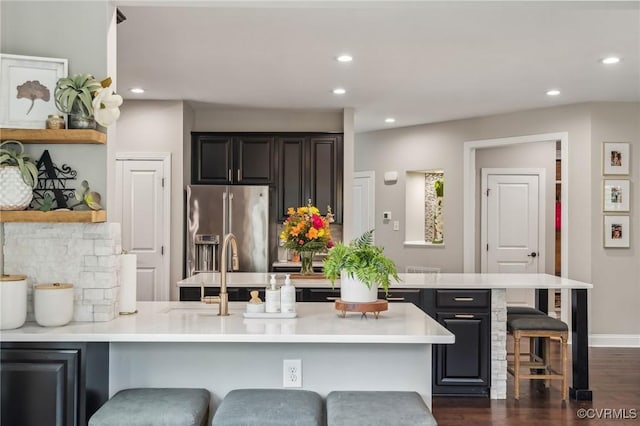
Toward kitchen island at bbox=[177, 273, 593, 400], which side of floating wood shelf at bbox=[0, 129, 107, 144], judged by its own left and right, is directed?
left

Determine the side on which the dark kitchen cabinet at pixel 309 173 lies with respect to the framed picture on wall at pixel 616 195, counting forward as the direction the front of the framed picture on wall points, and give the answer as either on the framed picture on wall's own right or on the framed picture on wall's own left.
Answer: on the framed picture on wall's own right

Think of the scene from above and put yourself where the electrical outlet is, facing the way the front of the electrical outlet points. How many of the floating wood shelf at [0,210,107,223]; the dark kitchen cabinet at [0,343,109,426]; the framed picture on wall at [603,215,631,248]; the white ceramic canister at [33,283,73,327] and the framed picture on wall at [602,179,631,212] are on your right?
3

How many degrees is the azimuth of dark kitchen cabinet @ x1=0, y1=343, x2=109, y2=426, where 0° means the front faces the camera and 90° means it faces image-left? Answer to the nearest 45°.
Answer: approximately 0°

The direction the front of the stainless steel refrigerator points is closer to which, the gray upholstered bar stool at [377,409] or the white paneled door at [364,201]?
the gray upholstered bar stool

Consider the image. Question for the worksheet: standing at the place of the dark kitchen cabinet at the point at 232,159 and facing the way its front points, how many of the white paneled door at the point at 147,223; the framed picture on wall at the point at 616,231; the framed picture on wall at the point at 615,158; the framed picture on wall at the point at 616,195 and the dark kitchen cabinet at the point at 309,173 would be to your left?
4

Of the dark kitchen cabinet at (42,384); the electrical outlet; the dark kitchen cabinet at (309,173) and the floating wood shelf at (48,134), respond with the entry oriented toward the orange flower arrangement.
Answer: the dark kitchen cabinet at (309,173)

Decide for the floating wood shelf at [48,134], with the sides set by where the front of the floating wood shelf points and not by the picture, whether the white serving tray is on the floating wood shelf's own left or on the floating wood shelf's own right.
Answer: on the floating wood shelf's own left

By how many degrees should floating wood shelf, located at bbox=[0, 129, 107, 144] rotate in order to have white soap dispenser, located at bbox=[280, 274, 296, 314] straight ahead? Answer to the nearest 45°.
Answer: approximately 90° to its left

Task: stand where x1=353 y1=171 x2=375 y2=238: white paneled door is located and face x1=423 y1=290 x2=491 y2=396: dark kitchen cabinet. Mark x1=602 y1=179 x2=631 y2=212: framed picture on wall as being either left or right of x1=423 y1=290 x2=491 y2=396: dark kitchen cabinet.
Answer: left
